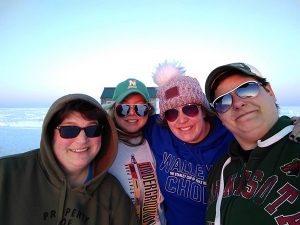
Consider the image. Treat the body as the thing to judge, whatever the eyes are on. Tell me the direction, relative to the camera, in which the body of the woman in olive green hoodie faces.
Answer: toward the camera

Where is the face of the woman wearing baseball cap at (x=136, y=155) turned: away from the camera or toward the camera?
toward the camera

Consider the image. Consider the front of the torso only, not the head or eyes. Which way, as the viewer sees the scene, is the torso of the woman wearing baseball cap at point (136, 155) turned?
toward the camera

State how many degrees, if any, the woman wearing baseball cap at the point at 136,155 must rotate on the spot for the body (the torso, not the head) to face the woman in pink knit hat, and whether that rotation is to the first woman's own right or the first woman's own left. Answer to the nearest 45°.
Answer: approximately 90° to the first woman's own left

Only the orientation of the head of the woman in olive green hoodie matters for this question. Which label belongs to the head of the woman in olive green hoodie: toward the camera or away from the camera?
toward the camera

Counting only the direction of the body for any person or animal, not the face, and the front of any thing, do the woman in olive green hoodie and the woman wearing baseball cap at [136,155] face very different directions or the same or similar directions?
same or similar directions

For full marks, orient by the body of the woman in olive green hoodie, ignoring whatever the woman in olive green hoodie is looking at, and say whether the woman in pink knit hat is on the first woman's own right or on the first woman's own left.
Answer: on the first woman's own left

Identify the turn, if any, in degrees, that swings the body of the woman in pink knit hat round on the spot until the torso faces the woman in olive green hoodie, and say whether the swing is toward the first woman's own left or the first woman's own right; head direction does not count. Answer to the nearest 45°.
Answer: approximately 45° to the first woman's own right

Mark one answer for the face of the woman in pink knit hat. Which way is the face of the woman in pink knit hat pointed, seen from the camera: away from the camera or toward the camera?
toward the camera

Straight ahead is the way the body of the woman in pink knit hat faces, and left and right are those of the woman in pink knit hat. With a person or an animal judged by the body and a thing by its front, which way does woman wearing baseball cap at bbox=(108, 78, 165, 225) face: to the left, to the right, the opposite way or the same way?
the same way

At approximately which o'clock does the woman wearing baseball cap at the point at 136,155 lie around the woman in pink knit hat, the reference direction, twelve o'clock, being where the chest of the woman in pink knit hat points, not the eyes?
The woman wearing baseball cap is roughly at 3 o'clock from the woman in pink knit hat.

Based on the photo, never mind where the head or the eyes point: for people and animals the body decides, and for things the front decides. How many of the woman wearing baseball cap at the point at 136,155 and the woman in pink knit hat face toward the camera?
2
